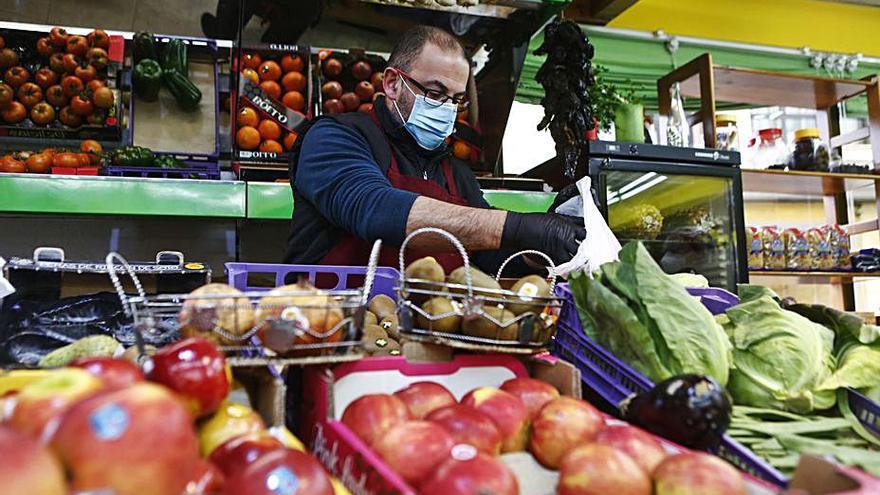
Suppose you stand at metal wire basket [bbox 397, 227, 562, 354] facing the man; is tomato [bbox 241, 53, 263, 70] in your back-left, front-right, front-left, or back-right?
front-left

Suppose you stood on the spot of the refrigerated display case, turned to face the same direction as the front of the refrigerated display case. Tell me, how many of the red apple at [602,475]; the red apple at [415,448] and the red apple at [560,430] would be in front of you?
3

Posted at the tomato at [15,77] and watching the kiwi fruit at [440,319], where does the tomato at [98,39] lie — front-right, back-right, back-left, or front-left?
front-left

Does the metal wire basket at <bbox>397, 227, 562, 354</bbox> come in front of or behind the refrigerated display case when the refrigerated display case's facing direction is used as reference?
in front

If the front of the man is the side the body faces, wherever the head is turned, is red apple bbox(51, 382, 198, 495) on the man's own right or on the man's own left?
on the man's own right

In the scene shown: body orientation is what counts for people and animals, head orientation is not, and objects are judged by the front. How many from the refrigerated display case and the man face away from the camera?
0

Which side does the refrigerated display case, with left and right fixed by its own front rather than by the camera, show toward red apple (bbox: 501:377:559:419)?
front

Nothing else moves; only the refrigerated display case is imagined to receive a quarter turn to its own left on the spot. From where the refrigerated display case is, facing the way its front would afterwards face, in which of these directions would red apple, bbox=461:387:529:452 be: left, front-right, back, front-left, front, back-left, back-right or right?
right

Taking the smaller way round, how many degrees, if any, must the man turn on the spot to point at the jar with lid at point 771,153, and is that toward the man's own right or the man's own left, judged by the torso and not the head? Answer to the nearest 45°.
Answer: approximately 90° to the man's own left

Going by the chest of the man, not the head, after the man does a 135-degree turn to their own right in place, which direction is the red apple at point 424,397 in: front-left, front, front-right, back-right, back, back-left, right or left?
left

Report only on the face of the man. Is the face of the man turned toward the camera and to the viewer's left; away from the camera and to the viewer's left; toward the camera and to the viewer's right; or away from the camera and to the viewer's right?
toward the camera and to the viewer's right

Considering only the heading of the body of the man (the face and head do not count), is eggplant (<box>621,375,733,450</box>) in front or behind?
in front

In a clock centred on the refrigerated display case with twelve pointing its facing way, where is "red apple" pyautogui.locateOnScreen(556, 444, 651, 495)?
The red apple is roughly at 12 o'clock from the refrigerated display case.

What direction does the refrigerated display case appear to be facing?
toward the camera

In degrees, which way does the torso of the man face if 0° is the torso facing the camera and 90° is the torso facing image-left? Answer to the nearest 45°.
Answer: approximately 315°
